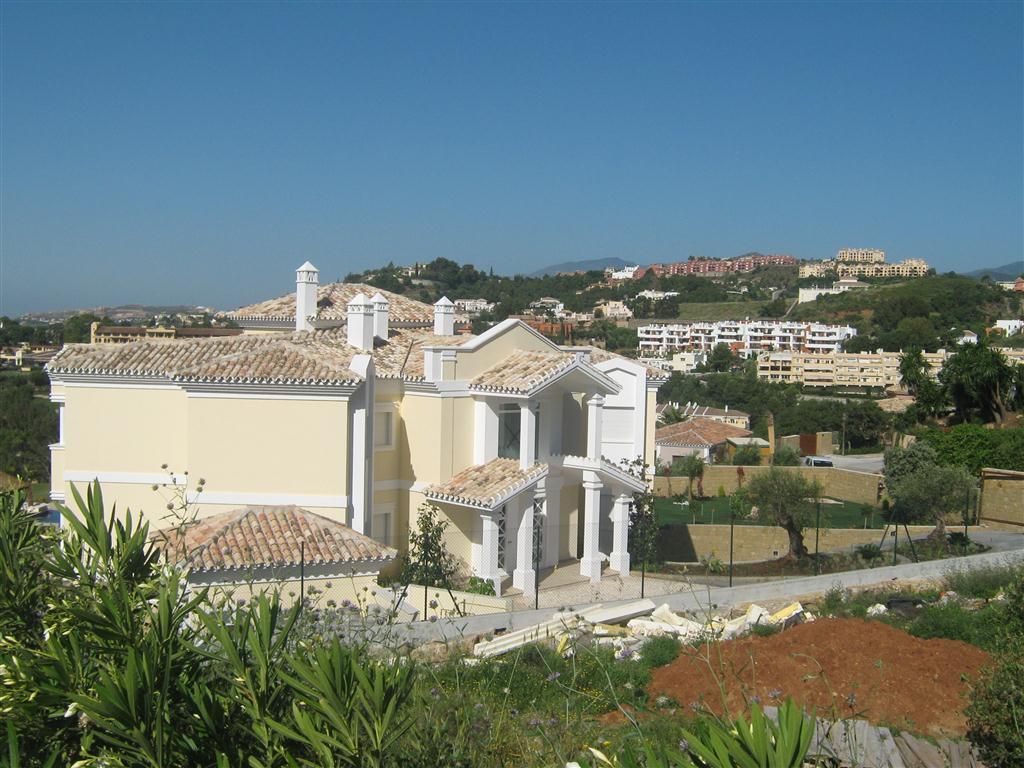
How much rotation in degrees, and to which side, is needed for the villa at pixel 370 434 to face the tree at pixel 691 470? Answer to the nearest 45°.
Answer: approximately 90° to its left

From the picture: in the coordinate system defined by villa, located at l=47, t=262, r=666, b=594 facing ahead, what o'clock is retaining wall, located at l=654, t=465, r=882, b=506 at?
The retaining wall is roughly at 9 o'clock from the villa.

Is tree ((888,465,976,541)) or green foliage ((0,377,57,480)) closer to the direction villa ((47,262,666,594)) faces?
the tree

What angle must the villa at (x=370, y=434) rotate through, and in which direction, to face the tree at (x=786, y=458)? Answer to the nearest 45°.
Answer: approximately 90° to its left

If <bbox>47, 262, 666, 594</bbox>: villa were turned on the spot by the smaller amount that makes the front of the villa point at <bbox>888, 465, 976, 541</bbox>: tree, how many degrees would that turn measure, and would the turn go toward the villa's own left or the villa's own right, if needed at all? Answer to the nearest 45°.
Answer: approximately 45° to the villa's own left

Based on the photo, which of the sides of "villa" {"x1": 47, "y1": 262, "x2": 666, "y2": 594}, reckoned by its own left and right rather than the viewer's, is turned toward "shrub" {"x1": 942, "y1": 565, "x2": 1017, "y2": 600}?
front

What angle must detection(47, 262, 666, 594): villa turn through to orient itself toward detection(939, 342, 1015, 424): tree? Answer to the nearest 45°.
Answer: approximately 90° to its left

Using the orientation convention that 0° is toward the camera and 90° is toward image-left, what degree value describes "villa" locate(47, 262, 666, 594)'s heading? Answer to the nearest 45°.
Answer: approximately 315°

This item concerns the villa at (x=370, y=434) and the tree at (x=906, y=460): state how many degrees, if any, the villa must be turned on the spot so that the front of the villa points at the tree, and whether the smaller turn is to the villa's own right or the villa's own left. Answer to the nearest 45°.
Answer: approximately 90° to the villa's own left

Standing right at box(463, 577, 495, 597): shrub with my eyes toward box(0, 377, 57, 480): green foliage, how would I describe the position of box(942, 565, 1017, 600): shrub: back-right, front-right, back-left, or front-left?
back-right

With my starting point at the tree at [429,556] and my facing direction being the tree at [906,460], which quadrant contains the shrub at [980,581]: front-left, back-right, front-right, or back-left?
front-right

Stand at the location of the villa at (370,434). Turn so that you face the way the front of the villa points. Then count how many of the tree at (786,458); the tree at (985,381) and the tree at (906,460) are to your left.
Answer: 3
